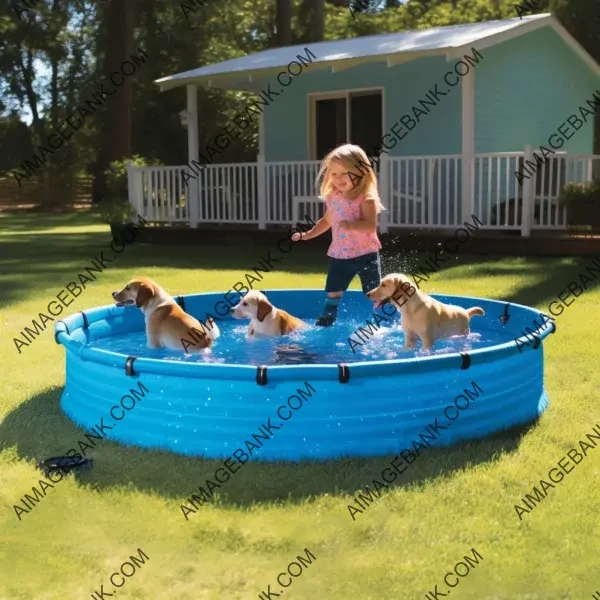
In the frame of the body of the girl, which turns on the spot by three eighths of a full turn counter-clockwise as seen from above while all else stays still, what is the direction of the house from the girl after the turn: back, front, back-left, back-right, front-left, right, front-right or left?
left

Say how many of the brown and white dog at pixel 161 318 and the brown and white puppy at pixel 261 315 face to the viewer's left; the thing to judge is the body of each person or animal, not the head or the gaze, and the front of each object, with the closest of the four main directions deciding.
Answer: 2

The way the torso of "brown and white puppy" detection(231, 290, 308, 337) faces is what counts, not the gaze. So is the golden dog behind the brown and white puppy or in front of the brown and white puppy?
behind

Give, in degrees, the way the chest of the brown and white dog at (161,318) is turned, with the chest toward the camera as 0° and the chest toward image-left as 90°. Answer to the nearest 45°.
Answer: approximately 90°

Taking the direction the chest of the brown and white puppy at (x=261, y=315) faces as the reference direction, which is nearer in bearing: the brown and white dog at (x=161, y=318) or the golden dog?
the brown and white dog

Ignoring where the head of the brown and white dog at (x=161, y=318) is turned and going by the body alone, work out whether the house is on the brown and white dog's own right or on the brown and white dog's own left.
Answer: on the brown and white dog's own right

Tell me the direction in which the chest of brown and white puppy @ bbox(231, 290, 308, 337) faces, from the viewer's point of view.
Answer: to the viewer's left

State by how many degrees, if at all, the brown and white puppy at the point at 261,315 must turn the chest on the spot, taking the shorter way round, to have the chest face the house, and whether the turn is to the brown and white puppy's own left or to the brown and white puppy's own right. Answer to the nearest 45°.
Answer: approximately 90° to the brown and white puppy's own right

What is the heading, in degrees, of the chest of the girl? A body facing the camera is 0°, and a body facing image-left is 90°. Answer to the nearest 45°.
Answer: approximately 45°
